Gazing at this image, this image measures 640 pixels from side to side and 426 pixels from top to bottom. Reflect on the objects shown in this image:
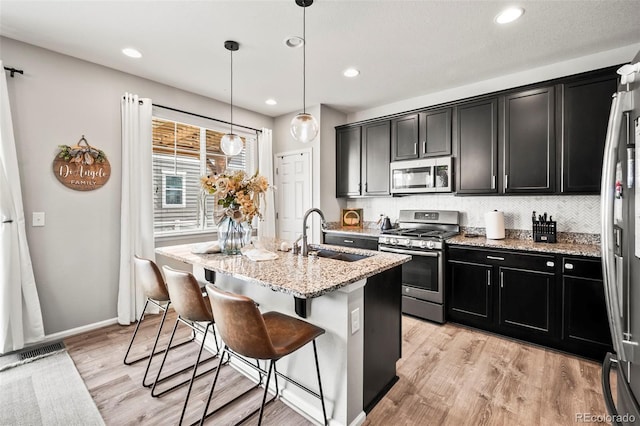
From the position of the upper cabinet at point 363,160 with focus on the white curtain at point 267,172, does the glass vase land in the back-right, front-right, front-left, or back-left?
front-left

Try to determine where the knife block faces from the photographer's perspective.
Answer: facing the viewer

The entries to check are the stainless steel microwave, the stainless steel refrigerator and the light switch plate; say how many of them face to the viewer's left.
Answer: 1

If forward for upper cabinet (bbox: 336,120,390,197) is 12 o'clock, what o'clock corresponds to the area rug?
The area rug is roughly at 12 o'clock from the upper cabinet.

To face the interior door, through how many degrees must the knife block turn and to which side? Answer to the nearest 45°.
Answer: approximately 90° to its right

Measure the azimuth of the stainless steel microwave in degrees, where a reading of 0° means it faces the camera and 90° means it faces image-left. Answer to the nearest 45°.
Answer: approximately 0°

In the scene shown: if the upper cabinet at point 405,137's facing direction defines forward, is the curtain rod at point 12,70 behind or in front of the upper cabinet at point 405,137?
in front

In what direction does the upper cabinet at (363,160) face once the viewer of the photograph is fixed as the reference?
facing the viewer and to the left of the viewer

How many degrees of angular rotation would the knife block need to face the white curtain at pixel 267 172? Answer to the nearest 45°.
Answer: approximately 90° to its right

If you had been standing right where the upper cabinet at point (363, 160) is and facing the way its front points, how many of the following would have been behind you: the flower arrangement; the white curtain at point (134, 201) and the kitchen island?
0

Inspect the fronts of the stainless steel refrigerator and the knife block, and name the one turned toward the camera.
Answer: the knife block

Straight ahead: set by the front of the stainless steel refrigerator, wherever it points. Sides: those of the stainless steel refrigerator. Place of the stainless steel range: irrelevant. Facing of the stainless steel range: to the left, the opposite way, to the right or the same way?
to the left

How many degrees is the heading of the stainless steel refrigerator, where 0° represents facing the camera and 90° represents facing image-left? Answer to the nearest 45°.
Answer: approximately 90°
